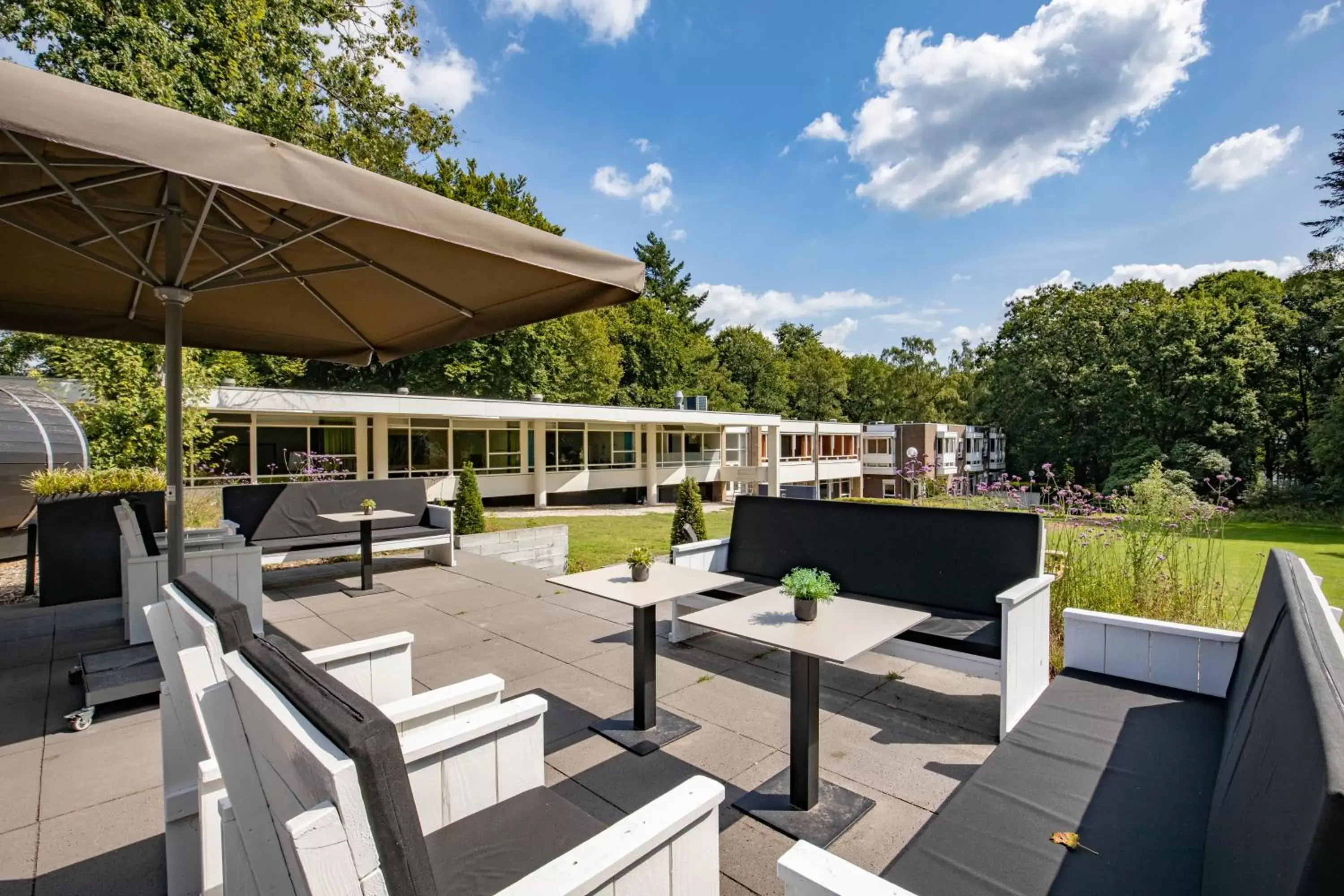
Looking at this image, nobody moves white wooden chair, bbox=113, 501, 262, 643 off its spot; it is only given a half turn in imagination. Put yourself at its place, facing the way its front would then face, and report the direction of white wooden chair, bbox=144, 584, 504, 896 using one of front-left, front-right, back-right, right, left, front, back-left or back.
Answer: left

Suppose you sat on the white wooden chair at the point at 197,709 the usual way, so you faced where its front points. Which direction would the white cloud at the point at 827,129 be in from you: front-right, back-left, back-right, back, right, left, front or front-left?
front

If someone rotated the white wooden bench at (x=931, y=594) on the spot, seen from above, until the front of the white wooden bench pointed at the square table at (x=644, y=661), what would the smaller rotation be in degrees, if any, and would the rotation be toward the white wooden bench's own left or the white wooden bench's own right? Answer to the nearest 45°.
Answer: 0° — it already faces it

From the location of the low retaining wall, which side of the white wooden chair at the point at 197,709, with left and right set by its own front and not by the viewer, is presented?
left

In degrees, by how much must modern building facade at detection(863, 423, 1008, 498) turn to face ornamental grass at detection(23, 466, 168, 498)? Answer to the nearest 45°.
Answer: approximately 45° to its right

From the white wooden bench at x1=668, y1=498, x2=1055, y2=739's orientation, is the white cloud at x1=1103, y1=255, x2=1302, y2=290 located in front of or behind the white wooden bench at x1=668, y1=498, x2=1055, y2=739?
behind

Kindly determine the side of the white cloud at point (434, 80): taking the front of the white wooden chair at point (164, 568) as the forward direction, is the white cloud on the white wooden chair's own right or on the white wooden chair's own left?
on the white wooden chair's own left

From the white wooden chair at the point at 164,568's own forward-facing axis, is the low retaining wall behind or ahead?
ahead

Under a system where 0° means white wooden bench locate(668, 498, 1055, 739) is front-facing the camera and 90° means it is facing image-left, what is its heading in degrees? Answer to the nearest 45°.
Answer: approximately 45°

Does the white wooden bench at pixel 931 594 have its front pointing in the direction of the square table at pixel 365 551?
no

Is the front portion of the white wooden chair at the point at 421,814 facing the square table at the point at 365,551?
no

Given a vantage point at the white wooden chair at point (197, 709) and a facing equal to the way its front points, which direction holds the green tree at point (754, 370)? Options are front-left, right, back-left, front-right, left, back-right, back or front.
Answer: front

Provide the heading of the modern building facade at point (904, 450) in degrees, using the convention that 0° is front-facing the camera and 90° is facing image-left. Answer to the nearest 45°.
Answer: approximately 315°

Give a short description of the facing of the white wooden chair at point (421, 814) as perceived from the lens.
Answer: facing away from the viewer and to the right of the viewer

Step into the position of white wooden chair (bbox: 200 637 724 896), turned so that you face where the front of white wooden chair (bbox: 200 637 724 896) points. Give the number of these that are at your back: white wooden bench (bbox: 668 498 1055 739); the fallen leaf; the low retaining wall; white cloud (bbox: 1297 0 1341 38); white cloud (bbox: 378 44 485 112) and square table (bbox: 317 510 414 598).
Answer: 0

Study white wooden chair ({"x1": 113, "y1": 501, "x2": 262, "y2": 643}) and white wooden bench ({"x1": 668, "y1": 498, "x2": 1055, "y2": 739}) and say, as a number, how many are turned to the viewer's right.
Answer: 1

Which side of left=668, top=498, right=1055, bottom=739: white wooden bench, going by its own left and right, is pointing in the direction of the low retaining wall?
right

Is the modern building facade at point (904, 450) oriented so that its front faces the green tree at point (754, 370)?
no

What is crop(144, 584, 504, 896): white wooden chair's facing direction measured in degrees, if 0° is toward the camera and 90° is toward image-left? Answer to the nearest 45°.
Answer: approximately 225°

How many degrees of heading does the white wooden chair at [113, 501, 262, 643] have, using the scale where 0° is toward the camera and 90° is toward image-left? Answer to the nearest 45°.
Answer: approximately 270°
